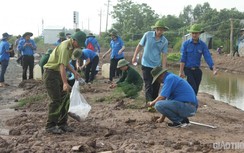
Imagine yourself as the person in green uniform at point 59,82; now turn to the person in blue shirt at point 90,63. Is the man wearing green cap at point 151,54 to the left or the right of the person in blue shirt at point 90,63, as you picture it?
right

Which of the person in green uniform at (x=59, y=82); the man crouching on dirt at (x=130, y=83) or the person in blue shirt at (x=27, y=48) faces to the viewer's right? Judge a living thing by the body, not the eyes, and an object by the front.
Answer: the person in green uniform

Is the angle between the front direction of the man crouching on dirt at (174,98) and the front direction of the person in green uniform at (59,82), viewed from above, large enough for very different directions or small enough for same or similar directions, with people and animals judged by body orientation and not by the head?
very different directions

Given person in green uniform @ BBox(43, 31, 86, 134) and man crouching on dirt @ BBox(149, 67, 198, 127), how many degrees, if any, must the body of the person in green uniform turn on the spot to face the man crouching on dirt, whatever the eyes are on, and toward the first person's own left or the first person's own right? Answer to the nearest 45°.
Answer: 0° — they already face them

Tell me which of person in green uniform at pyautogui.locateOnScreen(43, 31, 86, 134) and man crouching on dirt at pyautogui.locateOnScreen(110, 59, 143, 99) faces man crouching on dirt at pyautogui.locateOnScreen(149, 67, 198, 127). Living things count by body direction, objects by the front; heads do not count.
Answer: the person in green uniform

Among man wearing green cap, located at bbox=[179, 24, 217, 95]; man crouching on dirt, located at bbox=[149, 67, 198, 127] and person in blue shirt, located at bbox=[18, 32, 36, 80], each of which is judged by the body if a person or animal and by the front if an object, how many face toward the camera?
2

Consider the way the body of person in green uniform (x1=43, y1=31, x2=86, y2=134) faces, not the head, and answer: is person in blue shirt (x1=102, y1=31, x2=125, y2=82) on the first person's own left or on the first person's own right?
on the first person's own left

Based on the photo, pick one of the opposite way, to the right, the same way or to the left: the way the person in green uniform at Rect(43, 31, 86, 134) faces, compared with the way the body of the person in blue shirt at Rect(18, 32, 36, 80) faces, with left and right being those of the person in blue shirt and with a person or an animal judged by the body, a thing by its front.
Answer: to the left

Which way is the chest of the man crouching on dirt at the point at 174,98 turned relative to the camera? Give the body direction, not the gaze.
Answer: to the viewer's left

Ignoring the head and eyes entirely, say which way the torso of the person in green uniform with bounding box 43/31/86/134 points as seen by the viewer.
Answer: to the viewer's right

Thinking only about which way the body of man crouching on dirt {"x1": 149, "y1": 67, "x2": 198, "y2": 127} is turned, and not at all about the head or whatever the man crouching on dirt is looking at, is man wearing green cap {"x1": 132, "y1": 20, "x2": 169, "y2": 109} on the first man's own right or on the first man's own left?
on the first man's own right

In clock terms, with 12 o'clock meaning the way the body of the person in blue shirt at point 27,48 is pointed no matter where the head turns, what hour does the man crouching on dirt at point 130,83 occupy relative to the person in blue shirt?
The man crouching on dirt is roughly at 11 o'clock from the person in blue shirt.

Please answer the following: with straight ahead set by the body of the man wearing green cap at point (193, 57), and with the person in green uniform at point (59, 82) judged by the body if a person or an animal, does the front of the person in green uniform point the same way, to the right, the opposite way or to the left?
to the left
